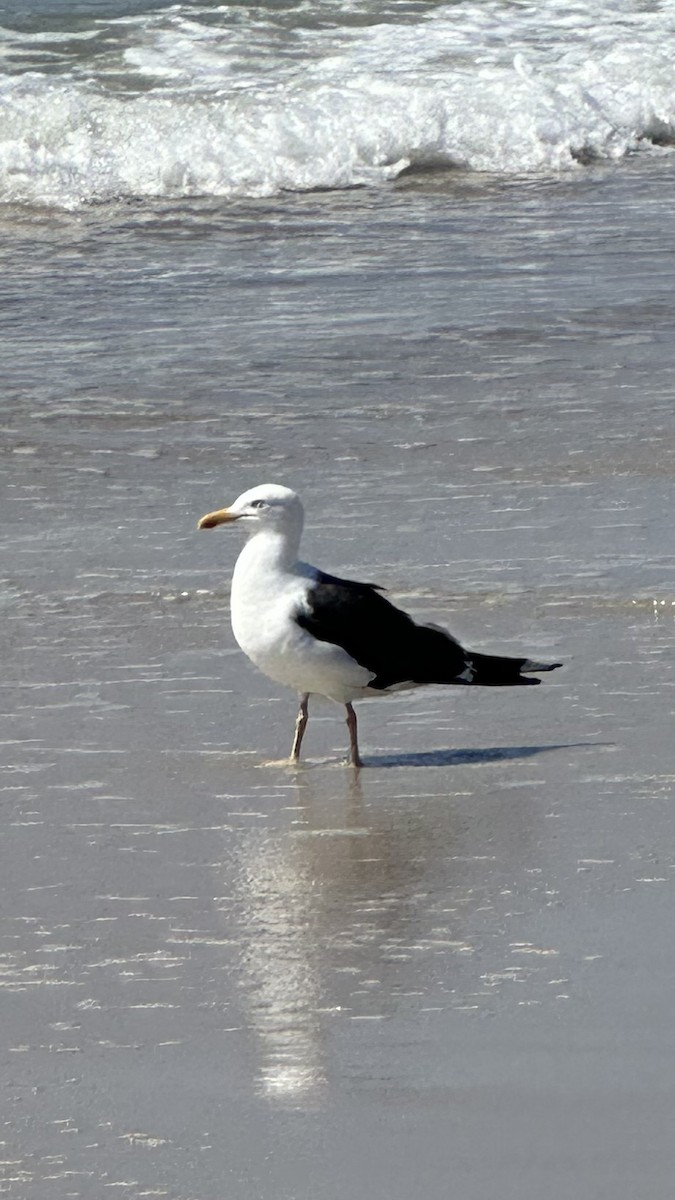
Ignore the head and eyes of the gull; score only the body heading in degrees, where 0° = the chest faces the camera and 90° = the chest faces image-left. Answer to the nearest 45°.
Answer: approximately 90°
